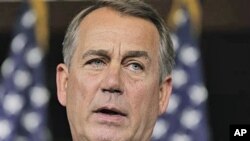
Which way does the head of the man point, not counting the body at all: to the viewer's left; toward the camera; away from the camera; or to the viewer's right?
toward the camera

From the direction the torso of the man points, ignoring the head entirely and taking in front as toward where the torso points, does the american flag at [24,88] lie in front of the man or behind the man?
behind

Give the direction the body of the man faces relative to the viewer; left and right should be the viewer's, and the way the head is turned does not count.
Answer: facing the viewer

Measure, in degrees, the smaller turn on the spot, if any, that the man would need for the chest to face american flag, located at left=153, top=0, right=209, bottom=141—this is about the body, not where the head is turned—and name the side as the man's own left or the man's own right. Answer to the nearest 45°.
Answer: approximately 180°
